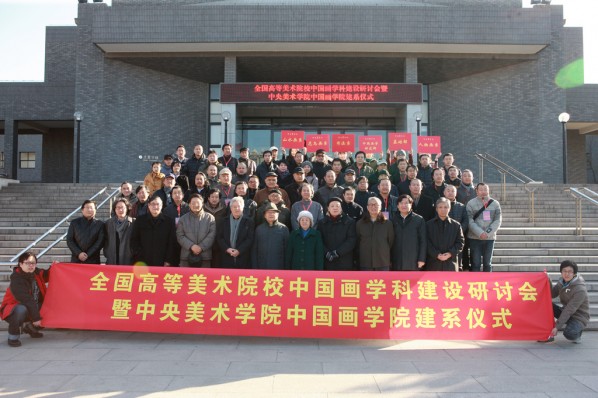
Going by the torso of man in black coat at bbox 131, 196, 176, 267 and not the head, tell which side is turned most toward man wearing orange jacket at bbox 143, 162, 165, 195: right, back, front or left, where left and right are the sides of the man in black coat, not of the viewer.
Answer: back

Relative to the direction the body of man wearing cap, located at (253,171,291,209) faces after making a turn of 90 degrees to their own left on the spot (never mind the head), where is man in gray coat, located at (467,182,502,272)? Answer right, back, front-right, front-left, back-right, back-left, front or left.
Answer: front

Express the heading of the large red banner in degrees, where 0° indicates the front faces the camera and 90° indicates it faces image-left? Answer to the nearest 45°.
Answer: approximately 0°

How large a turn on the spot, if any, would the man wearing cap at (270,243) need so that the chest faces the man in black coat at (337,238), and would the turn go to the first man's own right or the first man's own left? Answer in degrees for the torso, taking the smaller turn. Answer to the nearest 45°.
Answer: approximately 90° to the first man's own left

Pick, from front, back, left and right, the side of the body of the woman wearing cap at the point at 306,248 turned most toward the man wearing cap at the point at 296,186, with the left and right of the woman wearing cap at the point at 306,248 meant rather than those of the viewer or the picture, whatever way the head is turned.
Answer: back

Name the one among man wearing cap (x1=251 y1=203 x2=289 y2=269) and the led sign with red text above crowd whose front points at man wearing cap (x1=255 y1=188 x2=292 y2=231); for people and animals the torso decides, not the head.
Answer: the led sign with red text above crowd
